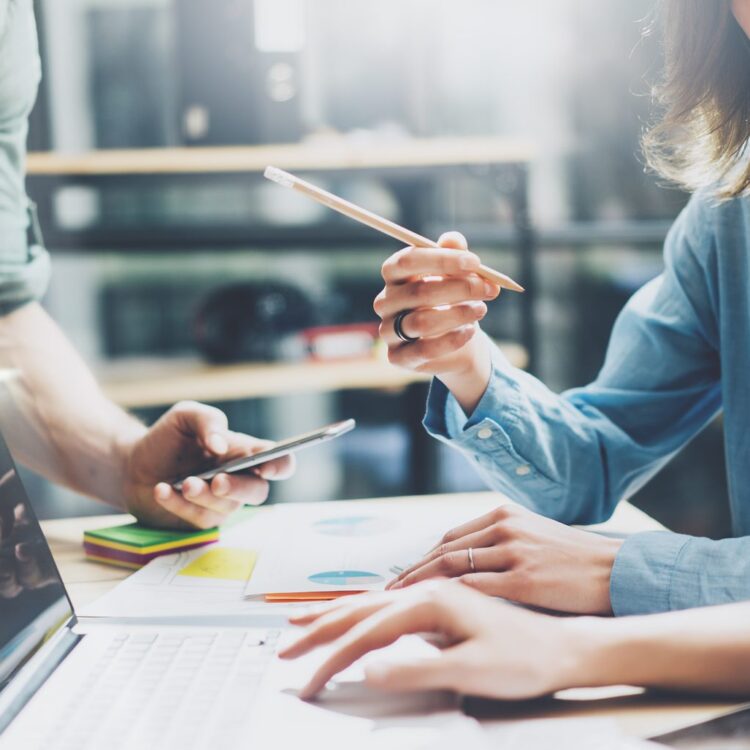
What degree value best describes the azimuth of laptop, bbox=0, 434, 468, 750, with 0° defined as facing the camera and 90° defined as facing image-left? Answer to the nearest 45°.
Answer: approximately 270°

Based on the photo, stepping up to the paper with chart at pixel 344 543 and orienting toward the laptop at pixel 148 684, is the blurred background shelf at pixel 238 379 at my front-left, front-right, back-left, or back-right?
back-right
